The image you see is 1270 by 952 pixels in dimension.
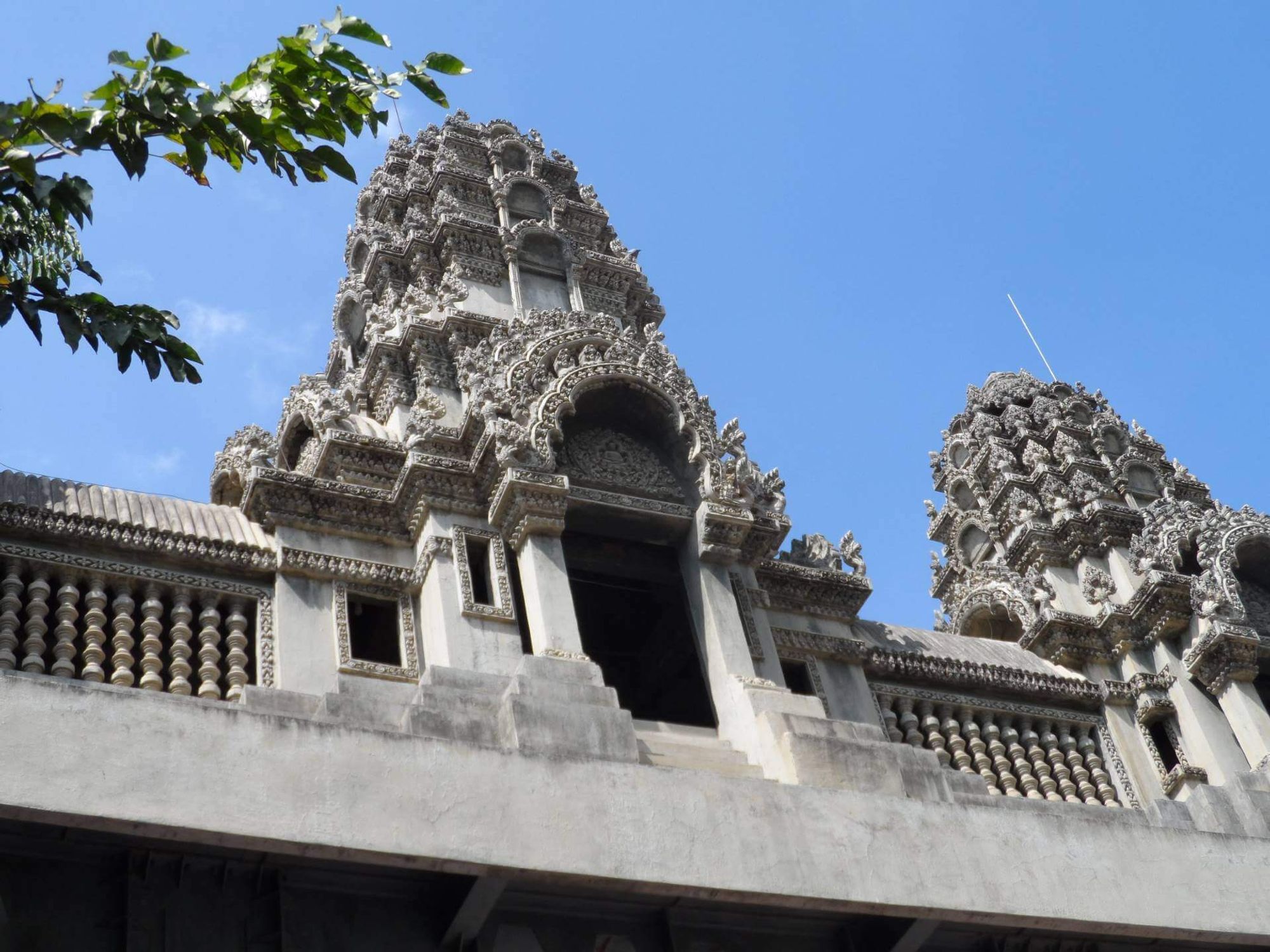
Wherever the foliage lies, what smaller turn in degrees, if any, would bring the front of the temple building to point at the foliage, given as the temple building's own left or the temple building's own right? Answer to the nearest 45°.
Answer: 0° — it already faces it

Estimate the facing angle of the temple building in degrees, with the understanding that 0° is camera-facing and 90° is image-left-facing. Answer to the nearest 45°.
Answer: approximately 0°
